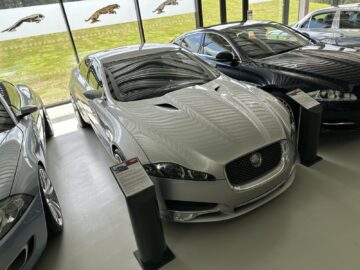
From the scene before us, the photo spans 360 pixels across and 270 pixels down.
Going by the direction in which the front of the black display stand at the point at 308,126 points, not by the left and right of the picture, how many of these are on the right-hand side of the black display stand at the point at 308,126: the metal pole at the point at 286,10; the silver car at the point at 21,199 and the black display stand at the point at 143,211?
2

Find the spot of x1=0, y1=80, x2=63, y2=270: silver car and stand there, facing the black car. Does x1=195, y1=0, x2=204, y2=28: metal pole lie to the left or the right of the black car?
left

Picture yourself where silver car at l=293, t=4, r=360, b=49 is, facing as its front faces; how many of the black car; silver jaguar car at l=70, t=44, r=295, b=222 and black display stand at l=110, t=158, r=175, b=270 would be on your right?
3

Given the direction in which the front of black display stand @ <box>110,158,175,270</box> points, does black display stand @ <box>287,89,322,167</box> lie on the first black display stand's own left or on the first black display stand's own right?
on the first black display stand's own left

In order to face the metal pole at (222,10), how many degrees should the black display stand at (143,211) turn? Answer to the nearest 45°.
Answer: approximately 135° to its left

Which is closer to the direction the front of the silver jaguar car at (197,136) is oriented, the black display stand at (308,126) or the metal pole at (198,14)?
the black display stand

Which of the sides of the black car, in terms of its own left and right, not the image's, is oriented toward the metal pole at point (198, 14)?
back

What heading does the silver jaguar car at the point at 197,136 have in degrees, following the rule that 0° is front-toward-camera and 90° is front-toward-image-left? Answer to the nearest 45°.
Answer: approximately 315°

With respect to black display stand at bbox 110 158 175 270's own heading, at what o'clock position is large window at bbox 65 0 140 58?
The large window is roughly at 6 o'clock from the black display stand.

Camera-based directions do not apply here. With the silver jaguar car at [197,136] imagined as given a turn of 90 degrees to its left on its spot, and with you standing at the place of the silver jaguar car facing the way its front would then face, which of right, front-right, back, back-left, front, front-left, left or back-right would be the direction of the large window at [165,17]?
front-left

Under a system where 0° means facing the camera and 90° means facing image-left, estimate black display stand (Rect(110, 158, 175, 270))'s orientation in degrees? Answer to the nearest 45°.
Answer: approximately 0°
